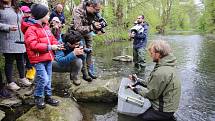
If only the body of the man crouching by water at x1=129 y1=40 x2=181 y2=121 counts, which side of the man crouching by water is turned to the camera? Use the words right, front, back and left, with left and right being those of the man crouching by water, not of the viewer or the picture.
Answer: left

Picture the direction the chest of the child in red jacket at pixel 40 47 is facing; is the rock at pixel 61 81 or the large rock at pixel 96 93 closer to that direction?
the large rock

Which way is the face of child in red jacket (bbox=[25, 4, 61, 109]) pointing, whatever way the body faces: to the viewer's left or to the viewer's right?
to the viewer's right

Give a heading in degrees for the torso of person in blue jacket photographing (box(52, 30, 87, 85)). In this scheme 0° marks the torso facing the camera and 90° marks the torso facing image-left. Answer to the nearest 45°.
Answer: approximately 270°

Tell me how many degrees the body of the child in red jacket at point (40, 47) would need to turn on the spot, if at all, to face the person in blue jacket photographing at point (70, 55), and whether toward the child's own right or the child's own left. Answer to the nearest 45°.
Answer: approximately 90° to the child's own left
